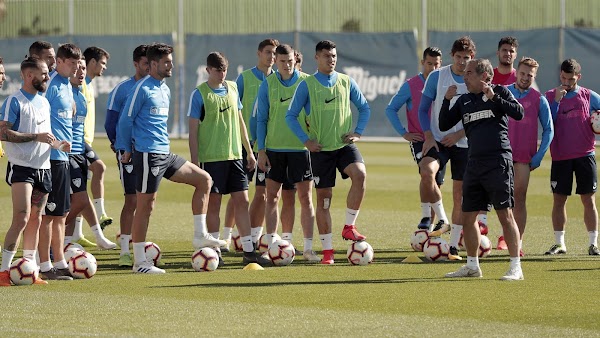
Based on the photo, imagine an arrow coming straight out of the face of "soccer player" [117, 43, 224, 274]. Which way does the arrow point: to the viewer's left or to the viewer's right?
to the viewer's right

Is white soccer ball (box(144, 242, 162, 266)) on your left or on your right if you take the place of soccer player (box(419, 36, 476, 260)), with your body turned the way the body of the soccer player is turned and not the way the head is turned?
on your right

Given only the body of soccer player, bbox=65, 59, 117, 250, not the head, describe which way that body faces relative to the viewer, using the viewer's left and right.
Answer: facing the viewer and to the right of the viewer

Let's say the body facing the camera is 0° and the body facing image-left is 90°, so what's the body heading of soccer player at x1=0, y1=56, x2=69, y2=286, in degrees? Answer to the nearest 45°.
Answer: approximately 315°

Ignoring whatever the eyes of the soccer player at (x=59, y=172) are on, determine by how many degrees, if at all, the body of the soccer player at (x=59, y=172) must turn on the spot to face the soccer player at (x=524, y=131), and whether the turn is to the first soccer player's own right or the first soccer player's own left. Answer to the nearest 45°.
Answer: approximately 45° to the first soccer player's own left

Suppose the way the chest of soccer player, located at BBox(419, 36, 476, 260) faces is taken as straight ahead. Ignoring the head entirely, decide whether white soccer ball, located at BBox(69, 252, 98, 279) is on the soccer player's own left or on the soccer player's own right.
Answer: on the soccer player's own right

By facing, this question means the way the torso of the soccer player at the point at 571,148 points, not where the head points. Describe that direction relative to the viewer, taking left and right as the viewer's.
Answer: facing the viewer

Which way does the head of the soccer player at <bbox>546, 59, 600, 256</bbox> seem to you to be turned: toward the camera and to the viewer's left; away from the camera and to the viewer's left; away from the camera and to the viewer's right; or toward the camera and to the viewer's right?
toward the camera and to the viewer's left

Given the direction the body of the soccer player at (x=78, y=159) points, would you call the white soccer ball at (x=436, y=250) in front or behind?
in front
